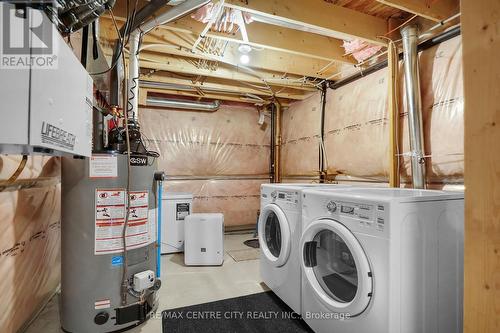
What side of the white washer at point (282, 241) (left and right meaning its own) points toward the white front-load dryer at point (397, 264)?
left

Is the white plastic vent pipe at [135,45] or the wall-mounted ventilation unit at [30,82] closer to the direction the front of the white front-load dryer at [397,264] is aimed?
the wall-mounted ventilation unit

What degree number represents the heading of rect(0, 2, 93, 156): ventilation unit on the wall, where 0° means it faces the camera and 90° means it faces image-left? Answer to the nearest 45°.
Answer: approximately 315°

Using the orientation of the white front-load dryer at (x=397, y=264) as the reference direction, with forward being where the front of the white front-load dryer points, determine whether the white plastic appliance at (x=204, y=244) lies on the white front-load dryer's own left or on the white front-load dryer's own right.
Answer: on the white front-load dryer's own right

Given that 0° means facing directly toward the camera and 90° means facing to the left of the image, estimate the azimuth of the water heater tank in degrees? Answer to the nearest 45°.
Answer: approximately 315°

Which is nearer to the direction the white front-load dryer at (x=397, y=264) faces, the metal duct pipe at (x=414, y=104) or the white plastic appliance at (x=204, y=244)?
the white plastic appliance

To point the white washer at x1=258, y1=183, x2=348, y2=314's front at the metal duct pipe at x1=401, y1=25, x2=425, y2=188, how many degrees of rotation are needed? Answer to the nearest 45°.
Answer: approximately 135° to its left
